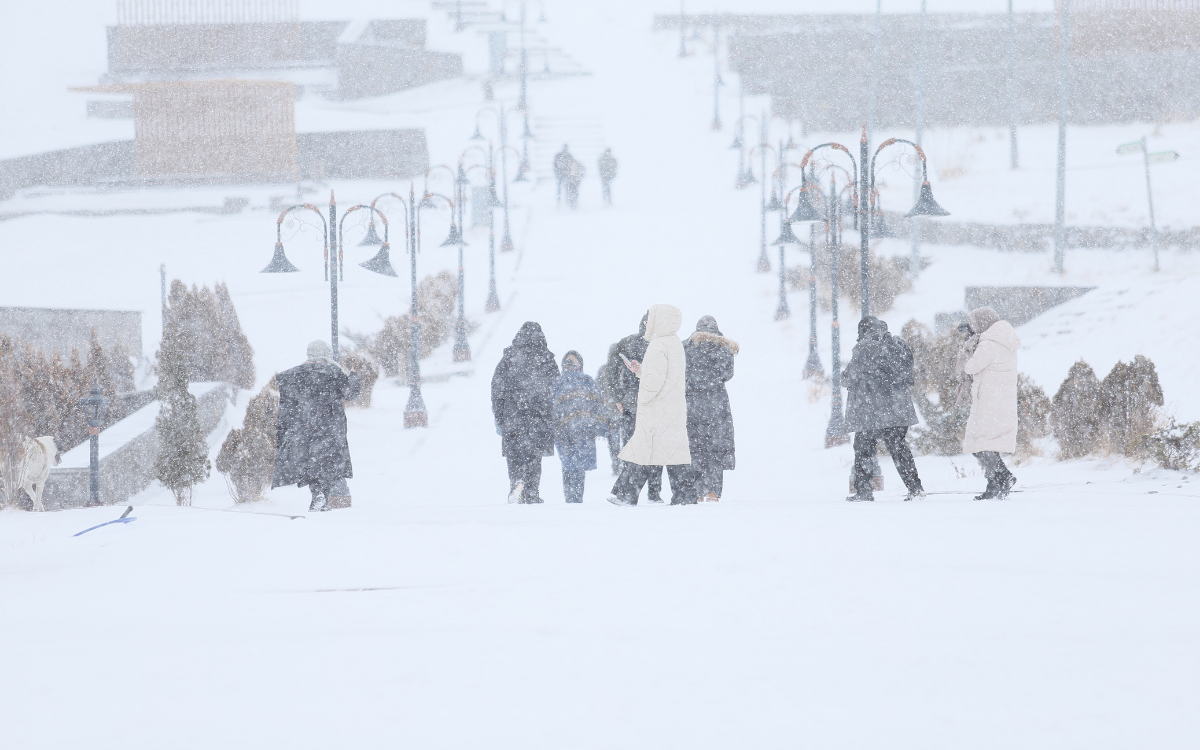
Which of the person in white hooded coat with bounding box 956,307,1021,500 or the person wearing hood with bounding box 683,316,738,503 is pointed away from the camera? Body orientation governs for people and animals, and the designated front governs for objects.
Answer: the person wearing hood

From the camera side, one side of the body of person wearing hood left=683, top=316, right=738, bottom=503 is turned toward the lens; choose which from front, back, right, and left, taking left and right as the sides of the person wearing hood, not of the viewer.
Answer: back

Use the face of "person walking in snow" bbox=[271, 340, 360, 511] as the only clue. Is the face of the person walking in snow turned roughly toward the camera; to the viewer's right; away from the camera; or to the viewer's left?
away from the camera

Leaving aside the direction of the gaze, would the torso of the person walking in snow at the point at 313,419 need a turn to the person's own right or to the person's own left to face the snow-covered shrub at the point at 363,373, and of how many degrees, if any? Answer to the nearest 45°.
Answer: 0° — they already face it

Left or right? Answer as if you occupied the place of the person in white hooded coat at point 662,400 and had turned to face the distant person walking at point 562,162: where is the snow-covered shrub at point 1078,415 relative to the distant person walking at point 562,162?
right

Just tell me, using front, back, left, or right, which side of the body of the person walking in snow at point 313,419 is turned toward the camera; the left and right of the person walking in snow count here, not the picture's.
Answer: back

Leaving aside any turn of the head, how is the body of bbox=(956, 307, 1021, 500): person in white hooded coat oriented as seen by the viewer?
to the viewer's left

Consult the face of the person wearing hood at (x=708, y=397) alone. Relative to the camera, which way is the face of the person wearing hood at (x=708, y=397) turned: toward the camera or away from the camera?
away from the camera
